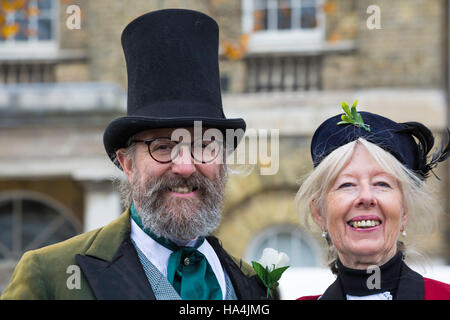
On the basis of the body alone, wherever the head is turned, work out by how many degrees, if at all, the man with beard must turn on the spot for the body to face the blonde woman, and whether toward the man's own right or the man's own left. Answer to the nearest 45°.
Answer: approximately 45° to the man's own left

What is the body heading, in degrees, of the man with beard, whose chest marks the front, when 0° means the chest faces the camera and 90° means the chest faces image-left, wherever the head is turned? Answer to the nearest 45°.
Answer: approximately 315°

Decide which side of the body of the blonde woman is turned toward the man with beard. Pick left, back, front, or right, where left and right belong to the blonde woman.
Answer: right

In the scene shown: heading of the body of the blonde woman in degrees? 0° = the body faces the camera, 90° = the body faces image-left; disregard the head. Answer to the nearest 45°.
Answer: approximately 0°
